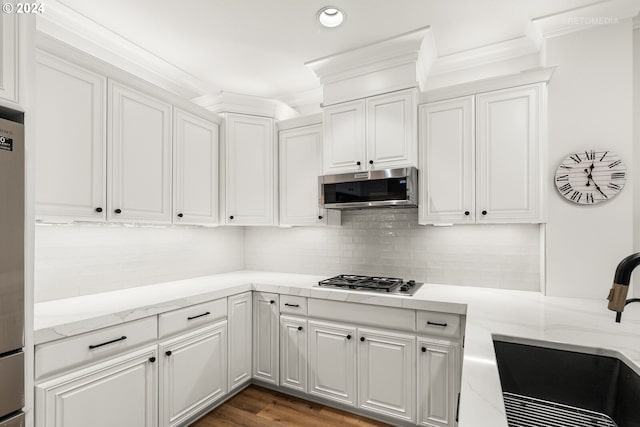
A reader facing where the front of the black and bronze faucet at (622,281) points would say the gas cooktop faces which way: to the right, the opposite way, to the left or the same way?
to the left

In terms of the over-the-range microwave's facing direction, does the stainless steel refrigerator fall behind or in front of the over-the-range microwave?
in front

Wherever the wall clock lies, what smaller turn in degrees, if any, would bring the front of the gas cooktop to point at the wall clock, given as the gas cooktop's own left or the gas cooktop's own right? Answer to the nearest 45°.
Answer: approximately 135° to the gas cooktop's own left

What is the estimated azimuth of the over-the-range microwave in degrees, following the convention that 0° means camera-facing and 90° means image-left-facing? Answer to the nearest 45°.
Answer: approximately 45°

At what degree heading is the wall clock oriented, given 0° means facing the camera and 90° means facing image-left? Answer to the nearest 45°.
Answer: approximately 0°

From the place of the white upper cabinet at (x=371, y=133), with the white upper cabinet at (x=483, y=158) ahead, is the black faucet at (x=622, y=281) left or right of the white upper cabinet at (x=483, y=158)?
right

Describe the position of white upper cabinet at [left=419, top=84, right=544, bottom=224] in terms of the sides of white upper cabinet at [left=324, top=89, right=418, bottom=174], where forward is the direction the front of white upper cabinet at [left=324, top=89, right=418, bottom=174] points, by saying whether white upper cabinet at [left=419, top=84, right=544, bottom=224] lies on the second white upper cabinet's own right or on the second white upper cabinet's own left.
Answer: on the second white upper cabinet's own left

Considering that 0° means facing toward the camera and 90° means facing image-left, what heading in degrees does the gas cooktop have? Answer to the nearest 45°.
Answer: approximately 45°

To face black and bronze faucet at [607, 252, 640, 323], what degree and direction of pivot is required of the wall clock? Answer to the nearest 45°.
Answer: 0° — it already faces it

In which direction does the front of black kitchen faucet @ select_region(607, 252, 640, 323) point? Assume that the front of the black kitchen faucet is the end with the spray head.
to the viewer's left

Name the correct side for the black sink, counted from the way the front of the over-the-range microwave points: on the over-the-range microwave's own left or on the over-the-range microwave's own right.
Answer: on the over-the-range microwave's own left
